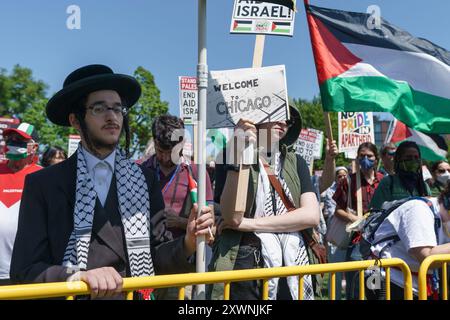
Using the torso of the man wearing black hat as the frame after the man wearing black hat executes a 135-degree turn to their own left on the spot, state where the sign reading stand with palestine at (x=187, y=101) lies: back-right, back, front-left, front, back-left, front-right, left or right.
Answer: front

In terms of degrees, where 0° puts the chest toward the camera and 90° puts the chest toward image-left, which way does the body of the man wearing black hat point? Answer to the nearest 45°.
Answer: approximately 315°

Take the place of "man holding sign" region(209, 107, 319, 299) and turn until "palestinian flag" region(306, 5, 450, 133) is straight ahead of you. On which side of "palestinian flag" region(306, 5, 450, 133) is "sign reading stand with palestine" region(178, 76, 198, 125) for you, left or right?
left

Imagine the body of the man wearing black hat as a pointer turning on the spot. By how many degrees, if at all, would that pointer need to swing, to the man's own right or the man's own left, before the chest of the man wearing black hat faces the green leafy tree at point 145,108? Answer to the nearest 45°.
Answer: approximately 135° to the man's own left

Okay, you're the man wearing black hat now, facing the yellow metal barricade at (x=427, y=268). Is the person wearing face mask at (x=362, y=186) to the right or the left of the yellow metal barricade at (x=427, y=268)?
left

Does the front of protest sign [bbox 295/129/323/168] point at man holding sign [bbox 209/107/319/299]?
yes

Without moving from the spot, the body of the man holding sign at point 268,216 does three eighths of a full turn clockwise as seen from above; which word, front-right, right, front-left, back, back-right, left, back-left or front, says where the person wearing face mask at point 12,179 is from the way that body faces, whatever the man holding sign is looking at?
front

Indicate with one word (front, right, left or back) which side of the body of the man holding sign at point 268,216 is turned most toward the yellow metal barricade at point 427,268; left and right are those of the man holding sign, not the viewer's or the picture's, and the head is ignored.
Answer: left

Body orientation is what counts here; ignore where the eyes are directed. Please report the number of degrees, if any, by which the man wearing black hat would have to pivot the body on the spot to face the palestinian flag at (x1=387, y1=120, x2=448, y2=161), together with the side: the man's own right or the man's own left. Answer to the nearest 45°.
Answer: approximately 90° to the man's own left

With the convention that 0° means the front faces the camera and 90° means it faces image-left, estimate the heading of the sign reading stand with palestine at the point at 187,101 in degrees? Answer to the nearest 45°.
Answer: approximately 0°
